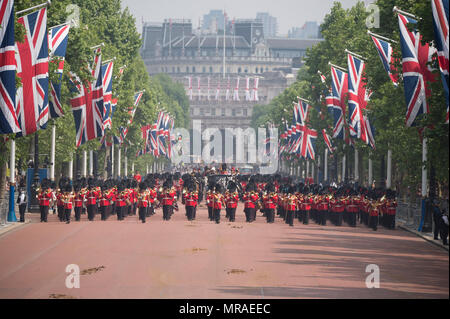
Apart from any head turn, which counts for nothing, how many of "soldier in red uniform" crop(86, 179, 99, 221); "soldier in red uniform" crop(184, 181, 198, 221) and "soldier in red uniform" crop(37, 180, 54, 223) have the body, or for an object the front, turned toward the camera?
3

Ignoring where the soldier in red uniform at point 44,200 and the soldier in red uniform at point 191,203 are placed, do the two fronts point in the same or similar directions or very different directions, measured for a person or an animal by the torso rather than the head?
same or similar directions

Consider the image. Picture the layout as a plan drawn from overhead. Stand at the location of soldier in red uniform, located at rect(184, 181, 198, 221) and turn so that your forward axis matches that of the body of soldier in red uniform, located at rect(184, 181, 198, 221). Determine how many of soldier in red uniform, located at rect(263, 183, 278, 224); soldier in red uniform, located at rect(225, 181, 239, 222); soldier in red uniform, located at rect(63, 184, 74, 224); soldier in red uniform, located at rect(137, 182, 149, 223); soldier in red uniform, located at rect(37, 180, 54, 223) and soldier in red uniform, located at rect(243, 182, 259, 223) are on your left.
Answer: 3

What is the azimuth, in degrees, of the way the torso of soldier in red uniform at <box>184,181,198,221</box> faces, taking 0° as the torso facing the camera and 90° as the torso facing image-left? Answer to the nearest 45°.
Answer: approximately 0°

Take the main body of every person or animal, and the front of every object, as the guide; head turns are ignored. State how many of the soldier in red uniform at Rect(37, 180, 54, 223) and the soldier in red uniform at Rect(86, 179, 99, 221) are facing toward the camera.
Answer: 2

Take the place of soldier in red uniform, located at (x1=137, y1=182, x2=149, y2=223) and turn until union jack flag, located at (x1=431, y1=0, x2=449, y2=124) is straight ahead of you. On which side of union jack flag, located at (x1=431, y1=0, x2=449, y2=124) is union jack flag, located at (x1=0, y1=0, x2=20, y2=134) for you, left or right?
right

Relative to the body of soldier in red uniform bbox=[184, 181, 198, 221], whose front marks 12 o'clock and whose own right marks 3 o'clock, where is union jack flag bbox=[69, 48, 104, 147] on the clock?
The union jack flag is roughly at 3 o'clock from the soldier in red uniform.

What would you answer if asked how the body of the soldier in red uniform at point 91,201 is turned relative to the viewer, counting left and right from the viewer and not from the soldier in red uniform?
facing the viewer

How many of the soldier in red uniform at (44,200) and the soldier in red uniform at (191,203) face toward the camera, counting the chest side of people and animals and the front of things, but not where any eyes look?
2

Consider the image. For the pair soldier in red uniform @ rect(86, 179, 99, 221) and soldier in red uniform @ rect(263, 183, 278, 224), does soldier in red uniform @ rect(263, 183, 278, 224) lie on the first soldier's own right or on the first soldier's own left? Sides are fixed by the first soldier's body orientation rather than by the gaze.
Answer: on the first soldier's own left

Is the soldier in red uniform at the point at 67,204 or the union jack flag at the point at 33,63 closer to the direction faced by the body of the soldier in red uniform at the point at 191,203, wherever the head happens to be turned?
the union jack flag

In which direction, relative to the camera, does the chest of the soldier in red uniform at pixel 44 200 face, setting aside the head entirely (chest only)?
toward the camera

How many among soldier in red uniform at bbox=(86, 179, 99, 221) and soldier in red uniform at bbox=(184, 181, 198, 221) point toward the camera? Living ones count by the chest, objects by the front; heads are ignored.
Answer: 2

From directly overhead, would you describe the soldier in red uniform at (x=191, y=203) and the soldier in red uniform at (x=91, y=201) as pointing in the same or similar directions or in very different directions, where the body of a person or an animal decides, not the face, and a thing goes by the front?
same or similar directions
